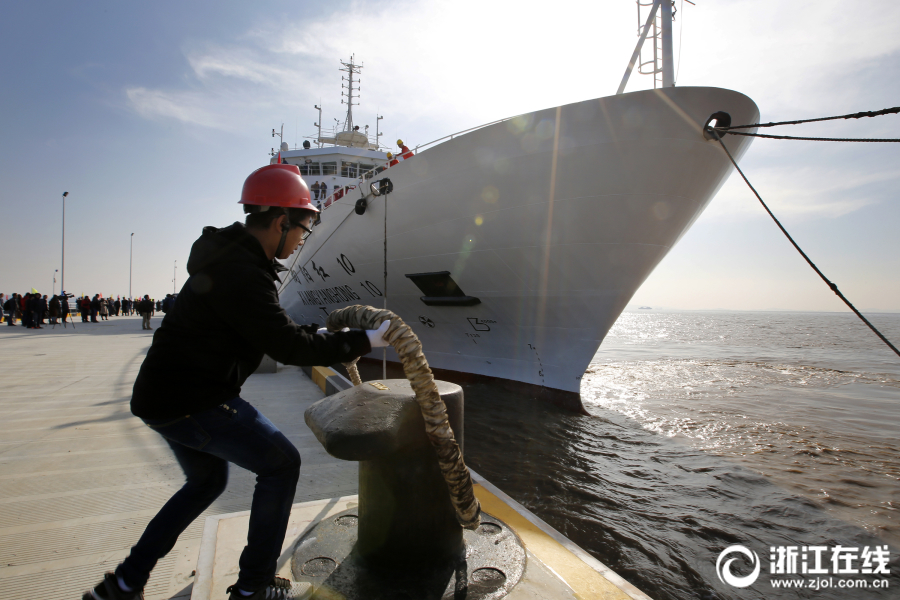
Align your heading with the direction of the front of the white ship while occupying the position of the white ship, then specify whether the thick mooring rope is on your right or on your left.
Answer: on your right

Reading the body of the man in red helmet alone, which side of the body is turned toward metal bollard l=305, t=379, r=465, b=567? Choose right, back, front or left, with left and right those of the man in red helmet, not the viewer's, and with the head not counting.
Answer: front

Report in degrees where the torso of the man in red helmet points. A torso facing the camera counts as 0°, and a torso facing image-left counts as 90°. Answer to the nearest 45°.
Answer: approximately 270°

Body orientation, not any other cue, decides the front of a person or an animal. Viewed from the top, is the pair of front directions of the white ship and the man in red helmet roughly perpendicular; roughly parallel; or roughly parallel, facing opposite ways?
roughly perpendicular

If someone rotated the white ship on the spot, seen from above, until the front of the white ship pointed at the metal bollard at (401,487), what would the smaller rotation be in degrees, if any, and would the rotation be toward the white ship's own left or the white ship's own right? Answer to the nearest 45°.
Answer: approximately 45° to the white ship's own right

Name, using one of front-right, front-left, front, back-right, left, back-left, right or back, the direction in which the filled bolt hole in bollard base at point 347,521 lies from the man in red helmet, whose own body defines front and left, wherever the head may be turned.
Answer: front-left

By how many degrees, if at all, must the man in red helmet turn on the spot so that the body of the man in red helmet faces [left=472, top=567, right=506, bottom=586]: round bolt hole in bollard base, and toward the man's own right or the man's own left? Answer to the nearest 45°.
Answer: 0° — they already face it

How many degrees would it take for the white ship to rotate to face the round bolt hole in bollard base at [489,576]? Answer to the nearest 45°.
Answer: approximately 45° to its right

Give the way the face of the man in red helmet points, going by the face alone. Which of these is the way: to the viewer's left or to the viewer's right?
to the viewer's right

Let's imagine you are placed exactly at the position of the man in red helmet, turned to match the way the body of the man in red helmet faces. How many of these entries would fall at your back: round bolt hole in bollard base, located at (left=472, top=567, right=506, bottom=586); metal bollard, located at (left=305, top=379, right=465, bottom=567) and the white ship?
0

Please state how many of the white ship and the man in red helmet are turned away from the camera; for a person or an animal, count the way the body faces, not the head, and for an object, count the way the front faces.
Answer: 0
